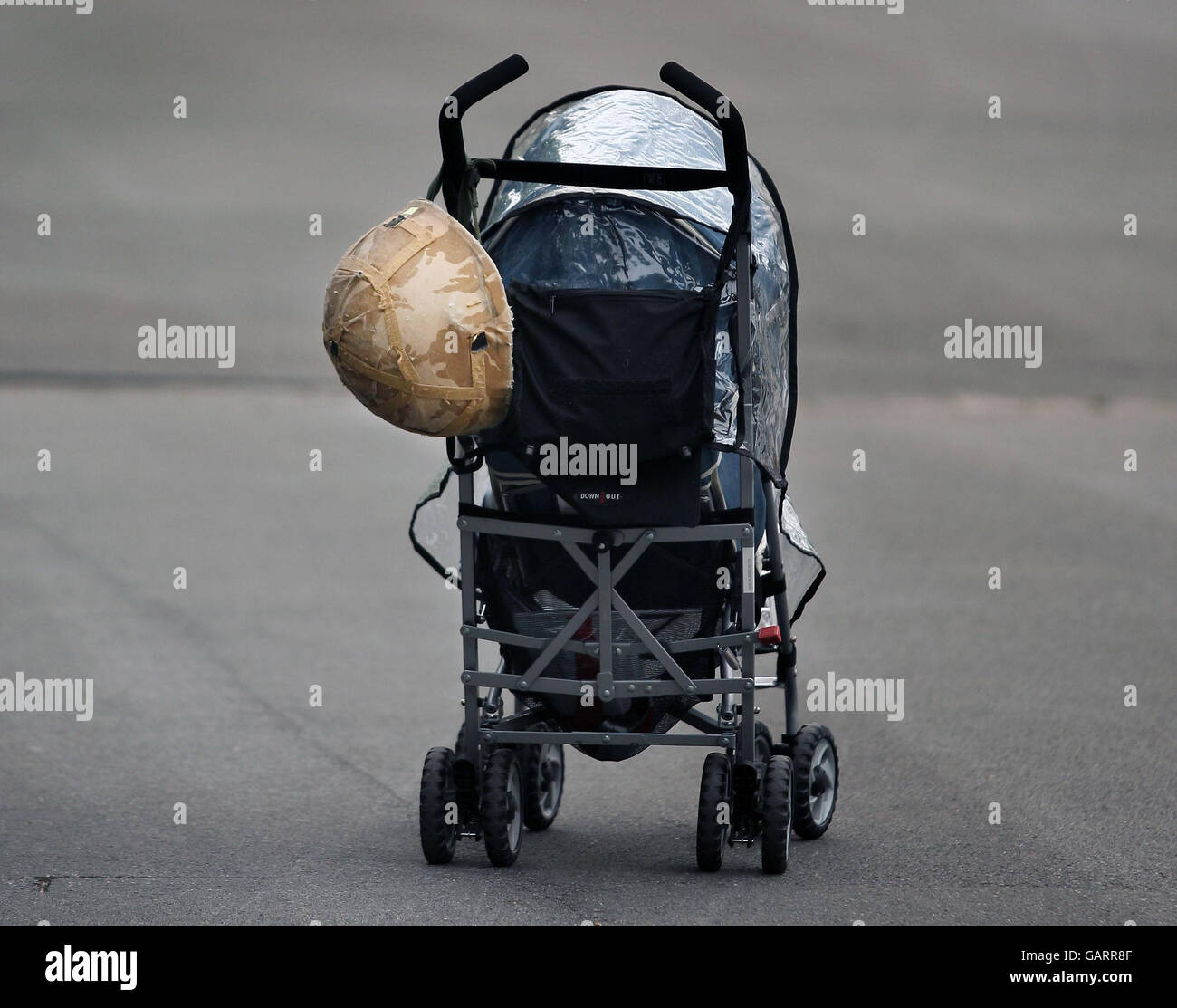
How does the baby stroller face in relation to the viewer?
away from the camera
